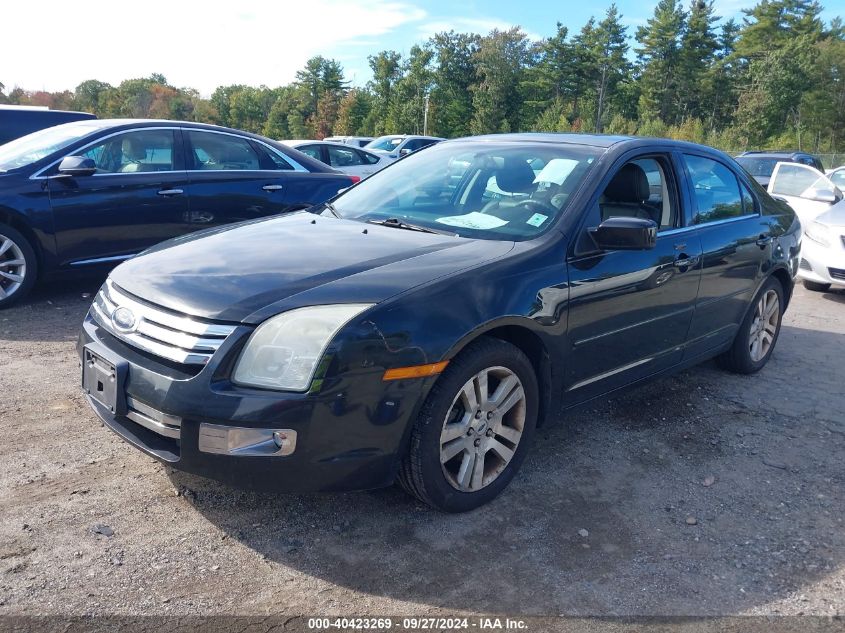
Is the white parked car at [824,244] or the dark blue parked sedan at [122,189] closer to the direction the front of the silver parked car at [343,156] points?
the dark blue parked sedan

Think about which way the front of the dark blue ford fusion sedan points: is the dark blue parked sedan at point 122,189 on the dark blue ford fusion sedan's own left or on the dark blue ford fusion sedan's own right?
on the dark blue ford fusion sedan's own right

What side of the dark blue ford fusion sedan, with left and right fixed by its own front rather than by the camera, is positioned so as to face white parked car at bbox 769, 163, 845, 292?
back

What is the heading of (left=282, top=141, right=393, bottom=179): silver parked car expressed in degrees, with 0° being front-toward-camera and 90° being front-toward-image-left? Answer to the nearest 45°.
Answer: approximately 90°

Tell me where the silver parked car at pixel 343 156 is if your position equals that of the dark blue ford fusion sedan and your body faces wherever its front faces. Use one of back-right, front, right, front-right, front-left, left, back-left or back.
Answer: back-right

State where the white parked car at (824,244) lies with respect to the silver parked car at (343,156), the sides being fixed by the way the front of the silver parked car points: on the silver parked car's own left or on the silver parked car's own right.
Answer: on the silver parked car's own left

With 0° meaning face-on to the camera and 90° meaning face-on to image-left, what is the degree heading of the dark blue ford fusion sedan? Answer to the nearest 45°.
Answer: approximately 45°
